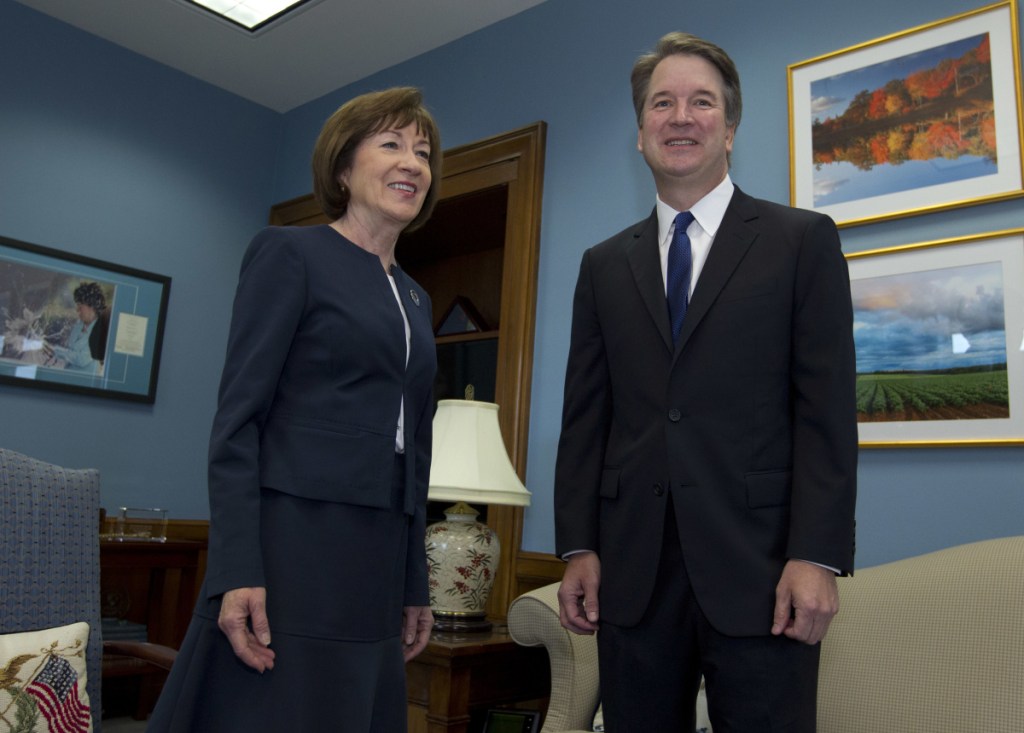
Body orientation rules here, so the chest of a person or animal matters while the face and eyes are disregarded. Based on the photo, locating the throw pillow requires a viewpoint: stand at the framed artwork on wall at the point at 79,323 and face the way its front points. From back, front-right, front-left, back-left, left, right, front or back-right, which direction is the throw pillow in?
front-right

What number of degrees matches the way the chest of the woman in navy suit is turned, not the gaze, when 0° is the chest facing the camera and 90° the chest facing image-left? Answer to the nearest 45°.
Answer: approximately 315°

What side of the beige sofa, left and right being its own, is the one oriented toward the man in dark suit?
front

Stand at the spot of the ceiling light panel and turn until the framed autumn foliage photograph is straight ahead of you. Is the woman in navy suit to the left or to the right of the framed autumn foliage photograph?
right

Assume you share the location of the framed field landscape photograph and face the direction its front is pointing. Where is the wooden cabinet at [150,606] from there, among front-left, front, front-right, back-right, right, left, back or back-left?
front-right

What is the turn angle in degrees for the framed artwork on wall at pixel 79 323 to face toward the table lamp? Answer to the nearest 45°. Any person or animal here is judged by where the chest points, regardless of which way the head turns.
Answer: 0° — it already faces it

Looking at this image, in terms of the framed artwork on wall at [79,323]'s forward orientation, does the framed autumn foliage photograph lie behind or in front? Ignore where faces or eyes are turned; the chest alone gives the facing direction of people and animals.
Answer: in front

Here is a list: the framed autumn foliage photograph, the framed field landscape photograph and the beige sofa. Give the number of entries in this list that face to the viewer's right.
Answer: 0

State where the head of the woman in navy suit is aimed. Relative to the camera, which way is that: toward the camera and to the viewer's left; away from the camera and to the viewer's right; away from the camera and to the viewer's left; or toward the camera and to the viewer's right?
toward the camera and to the viewer's right

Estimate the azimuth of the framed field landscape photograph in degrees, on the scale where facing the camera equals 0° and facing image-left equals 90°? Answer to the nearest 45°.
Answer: approximately 45°

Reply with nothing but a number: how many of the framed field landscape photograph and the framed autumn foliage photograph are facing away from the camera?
0

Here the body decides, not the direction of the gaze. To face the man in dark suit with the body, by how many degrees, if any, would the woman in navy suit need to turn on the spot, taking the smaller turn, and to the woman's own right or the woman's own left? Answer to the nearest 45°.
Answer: approximately 45° to the woman's own left

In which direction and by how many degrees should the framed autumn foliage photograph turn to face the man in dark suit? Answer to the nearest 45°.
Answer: approximately 45° to its left
